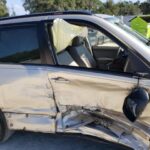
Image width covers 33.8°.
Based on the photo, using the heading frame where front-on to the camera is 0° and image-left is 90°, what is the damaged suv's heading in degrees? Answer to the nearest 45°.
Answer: approximately 270°
